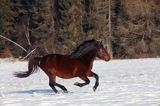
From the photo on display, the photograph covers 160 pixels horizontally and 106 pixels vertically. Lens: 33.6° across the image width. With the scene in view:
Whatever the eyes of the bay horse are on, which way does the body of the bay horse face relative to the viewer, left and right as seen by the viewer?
facing to the right of the viewer
